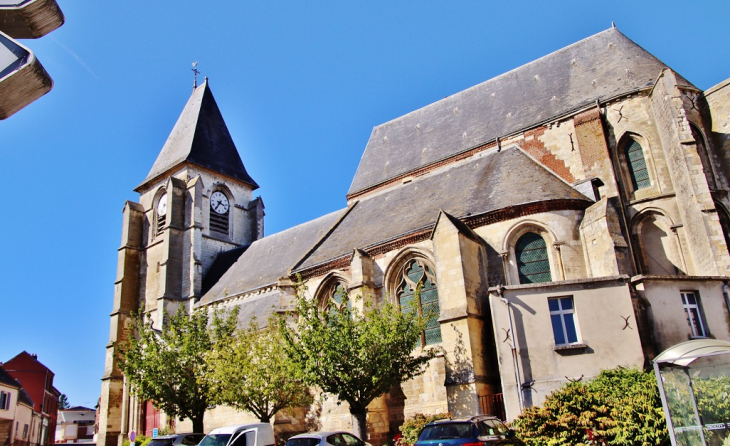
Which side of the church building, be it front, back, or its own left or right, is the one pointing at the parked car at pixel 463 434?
left

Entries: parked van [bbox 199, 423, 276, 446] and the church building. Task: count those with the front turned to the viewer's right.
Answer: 0

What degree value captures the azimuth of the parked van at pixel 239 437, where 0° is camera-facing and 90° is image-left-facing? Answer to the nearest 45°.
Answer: approximately 45°

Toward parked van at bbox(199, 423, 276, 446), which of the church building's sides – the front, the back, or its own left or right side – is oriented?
left

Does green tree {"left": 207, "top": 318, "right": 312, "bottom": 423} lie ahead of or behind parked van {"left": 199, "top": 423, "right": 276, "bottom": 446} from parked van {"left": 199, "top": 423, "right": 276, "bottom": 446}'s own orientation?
behind

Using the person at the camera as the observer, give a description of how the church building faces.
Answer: facing away from the viewer and to the left of the viewer

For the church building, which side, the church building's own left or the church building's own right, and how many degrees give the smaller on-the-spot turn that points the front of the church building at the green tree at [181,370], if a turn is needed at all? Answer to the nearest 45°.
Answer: approximately 45° to the church building's own left
